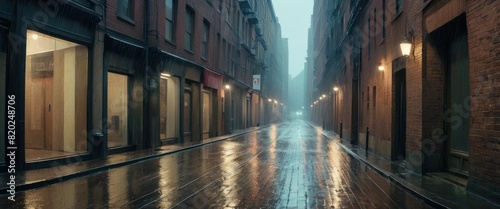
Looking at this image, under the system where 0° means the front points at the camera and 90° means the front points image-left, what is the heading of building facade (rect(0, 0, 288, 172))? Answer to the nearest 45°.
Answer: approximately 315°

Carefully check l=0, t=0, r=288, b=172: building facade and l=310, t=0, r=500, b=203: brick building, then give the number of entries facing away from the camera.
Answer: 0

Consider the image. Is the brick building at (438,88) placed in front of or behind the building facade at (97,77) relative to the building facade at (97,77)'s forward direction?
in front

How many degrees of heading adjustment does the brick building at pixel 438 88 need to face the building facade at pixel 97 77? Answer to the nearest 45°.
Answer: approximately 45° to its right

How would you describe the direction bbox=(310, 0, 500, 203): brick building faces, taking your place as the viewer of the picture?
facing the viewer and to the left of the viewer
